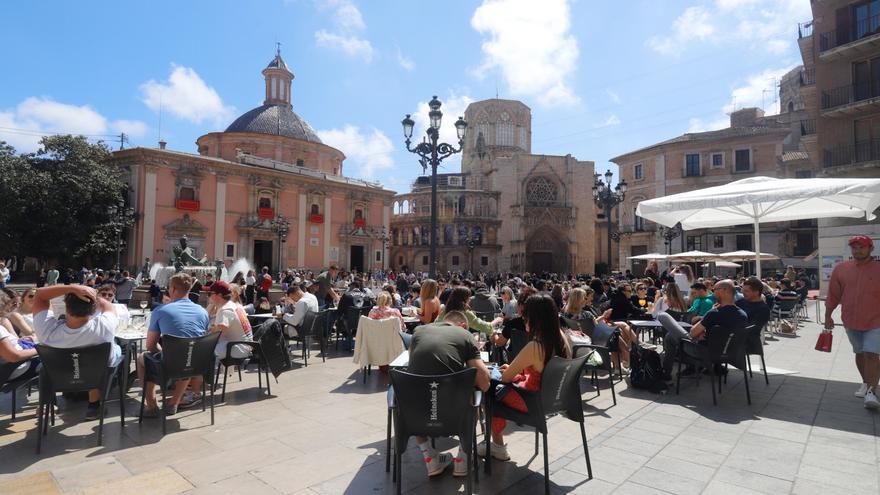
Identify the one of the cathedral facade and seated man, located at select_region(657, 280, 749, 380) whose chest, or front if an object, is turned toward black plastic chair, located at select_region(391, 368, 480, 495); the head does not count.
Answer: the cathedral facade

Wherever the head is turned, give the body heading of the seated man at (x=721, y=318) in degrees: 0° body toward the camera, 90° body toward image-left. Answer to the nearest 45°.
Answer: approximately 135°

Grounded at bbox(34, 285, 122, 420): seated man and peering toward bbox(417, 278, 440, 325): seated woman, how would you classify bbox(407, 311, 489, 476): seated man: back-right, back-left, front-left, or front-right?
front-right

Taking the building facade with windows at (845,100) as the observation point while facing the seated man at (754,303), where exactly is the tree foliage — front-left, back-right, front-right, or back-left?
front-right

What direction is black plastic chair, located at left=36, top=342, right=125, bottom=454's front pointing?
away from the camera

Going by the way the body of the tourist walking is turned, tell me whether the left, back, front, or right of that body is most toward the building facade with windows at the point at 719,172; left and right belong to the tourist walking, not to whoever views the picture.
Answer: back

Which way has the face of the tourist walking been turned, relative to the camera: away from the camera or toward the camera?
toward the camera

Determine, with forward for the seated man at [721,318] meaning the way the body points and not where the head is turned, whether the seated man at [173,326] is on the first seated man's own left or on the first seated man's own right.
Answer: on the first seated man's own left

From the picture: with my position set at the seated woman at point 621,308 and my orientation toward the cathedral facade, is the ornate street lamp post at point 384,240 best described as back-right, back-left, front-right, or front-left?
front-left

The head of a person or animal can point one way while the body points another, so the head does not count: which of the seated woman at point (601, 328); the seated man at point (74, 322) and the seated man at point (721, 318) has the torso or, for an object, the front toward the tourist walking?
the seated woman

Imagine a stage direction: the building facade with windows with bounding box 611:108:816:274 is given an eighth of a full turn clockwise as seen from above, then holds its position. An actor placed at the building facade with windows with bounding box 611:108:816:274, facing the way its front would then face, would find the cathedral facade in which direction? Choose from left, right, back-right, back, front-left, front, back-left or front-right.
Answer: front

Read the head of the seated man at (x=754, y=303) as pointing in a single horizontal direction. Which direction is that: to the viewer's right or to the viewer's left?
to the viewer's left

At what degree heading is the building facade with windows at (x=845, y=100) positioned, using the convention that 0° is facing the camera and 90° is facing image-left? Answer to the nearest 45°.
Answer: approximately 45°

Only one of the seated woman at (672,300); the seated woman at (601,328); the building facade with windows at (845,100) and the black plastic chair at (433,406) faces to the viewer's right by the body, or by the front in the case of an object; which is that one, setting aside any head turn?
the seated woman at (601,328)

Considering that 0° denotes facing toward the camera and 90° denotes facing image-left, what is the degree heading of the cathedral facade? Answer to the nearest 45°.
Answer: approximately 0°

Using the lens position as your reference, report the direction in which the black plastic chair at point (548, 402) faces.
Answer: facing away from the viewer and to the left of the viewer

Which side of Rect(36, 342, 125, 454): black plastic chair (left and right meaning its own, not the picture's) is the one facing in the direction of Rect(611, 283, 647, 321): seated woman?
right

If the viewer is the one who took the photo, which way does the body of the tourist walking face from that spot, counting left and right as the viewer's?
facing the viewer
